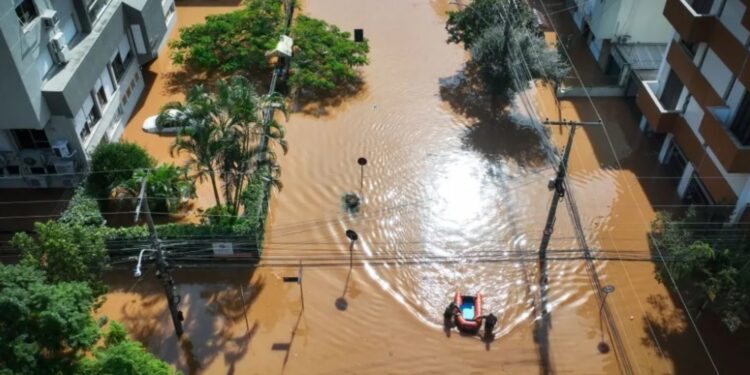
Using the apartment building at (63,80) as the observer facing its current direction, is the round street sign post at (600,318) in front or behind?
in front

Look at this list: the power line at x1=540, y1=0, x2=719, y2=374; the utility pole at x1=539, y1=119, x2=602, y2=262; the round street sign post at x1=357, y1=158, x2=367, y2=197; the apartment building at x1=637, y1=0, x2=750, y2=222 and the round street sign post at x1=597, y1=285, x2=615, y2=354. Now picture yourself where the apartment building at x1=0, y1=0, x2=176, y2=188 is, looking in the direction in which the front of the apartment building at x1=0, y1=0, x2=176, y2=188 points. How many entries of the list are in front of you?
5

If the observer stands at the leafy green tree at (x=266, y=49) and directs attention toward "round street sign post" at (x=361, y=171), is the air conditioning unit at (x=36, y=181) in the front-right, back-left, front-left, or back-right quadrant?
front-right

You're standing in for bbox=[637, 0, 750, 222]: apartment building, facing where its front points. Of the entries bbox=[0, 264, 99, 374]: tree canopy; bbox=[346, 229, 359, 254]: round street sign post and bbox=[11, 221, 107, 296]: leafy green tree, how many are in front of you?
3

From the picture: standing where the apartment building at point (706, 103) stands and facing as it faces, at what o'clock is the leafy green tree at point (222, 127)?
The leafy green tree is roughly at 12 o'clock from the apartment building.

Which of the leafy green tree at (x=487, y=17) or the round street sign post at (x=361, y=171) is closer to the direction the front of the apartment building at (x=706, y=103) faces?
the round street sign post

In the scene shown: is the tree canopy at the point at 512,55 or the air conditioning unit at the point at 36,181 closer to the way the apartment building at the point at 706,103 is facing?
the air conditioning unit

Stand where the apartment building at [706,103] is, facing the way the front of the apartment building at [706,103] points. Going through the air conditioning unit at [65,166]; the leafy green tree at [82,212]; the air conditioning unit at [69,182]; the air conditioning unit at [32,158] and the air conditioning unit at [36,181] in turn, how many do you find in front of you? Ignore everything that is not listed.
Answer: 5

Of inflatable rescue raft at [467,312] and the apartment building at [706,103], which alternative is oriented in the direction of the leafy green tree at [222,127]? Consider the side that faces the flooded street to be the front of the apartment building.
the apartment building

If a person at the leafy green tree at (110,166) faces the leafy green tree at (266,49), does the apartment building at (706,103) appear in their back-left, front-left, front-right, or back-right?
front-right

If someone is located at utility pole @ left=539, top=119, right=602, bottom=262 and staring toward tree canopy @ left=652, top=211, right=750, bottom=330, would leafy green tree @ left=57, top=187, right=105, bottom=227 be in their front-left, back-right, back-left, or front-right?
back-right

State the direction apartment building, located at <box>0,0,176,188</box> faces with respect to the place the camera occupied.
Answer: facing the viewer and to the right of the viewer

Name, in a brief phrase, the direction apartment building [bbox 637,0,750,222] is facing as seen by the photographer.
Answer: facing the viewer and to the left of the viewer

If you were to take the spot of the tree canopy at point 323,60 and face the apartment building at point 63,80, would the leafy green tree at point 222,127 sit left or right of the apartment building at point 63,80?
left

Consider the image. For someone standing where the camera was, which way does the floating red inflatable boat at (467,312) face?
facing the viewer

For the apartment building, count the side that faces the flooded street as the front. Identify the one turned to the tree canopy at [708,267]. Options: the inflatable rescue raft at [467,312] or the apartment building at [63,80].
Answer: the apartment building

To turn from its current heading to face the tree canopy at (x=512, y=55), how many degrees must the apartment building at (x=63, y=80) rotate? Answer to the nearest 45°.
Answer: approximately 45° to its left

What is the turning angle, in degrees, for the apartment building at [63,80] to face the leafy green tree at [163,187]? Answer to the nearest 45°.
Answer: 0° — it already faces it

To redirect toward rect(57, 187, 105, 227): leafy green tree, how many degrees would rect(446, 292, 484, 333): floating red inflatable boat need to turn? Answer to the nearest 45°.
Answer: approximately 90° to its right
